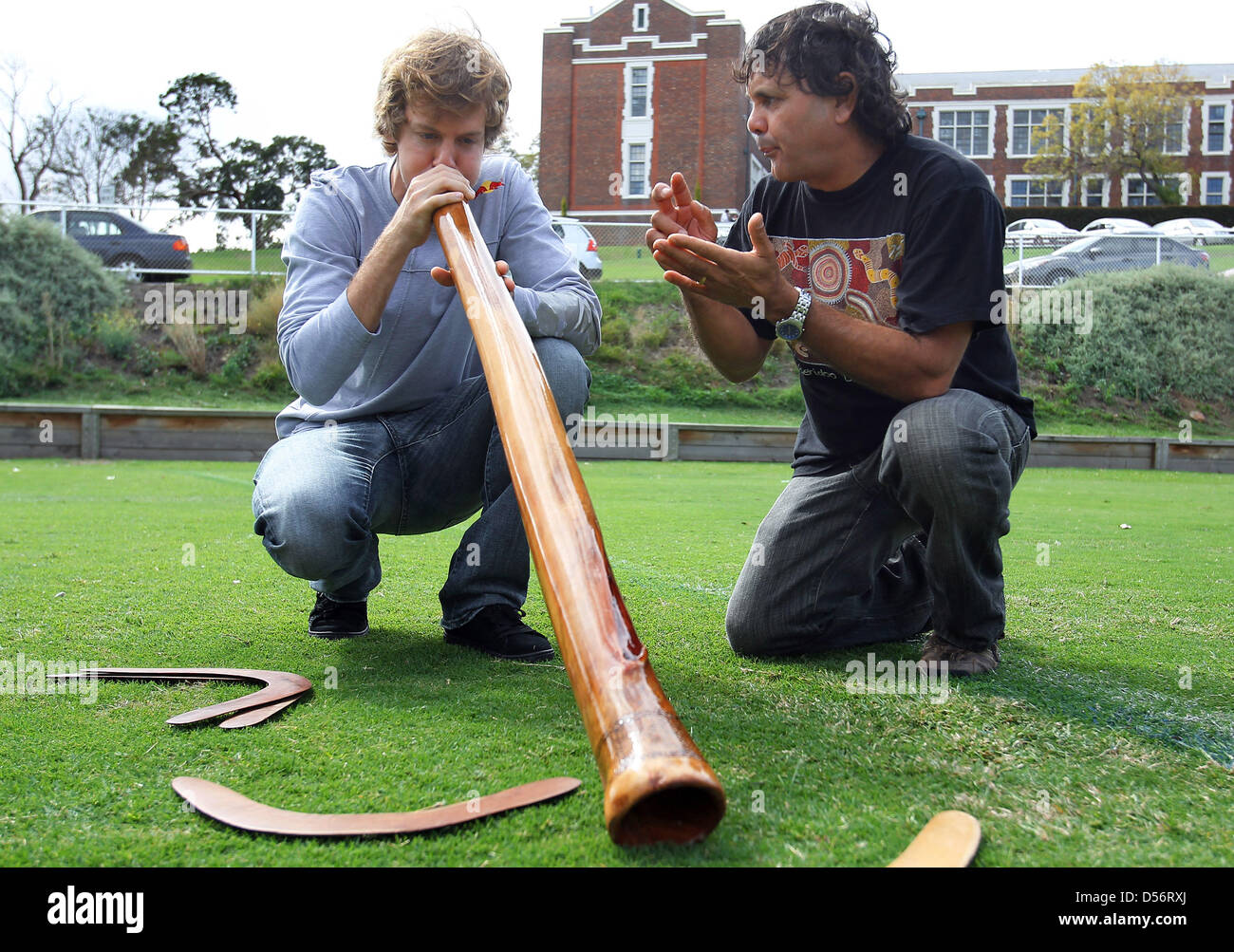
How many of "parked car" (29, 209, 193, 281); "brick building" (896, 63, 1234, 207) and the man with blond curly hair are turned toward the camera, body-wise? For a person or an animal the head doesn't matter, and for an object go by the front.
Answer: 2

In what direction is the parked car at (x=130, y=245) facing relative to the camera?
to the viewer's left

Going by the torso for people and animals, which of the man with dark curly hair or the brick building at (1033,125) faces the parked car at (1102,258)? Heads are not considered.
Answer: the brick building

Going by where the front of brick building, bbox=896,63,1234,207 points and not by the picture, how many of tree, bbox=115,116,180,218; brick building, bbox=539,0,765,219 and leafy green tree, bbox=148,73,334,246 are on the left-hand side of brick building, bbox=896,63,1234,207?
0

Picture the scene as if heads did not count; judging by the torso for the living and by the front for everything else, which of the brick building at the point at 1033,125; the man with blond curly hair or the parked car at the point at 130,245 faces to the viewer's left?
the parked car

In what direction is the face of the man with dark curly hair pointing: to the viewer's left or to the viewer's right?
to the viewer's left

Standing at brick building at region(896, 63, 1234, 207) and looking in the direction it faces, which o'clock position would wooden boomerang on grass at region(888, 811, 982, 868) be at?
The wooden boomerang on grass is roughly at 12 o'clock from the brick building.

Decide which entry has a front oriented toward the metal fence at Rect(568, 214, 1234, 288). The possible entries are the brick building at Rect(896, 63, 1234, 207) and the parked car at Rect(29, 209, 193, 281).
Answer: the brick building

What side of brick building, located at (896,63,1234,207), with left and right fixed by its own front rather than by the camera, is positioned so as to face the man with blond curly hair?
front

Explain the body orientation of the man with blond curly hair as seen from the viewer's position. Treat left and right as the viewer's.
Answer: facing the viewer

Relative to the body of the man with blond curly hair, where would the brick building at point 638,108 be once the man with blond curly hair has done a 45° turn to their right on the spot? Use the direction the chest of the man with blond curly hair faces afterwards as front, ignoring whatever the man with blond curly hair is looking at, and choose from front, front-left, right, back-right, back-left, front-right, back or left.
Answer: back-right

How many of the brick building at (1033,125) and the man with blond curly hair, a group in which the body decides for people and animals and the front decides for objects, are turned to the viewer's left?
0

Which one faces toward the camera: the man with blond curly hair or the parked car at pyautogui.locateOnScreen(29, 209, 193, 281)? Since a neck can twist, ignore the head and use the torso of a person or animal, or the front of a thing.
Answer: the man with blond curly hair

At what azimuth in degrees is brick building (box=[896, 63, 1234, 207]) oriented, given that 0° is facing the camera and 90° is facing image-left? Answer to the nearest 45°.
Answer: approximately 0°

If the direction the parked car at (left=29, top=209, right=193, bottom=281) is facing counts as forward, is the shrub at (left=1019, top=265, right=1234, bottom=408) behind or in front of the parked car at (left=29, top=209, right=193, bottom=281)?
behind

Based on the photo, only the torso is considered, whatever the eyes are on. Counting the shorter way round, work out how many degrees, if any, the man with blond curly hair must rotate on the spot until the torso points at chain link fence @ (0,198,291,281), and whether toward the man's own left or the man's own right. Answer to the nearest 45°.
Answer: approximately 180°

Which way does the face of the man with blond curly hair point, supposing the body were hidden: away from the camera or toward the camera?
toward the camera
